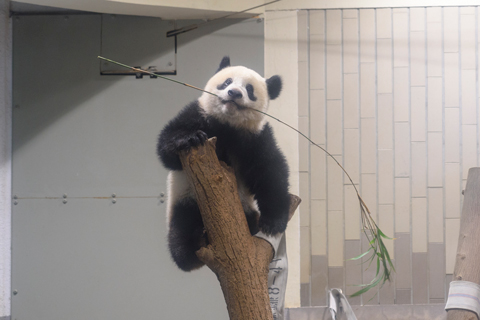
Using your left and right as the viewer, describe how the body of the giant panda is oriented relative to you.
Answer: facing the viewer
